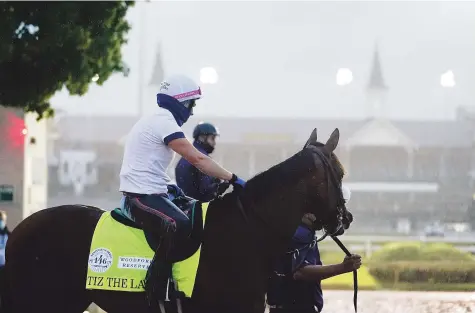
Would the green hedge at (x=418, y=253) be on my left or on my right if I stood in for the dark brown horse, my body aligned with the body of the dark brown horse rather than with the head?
on my left

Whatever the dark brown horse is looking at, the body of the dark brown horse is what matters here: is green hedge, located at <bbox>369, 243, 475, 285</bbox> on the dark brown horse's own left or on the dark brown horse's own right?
on the dark brown horse's own left

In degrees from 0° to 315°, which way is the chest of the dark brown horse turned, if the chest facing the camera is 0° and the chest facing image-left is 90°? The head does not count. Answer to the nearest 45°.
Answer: approximately 270°
